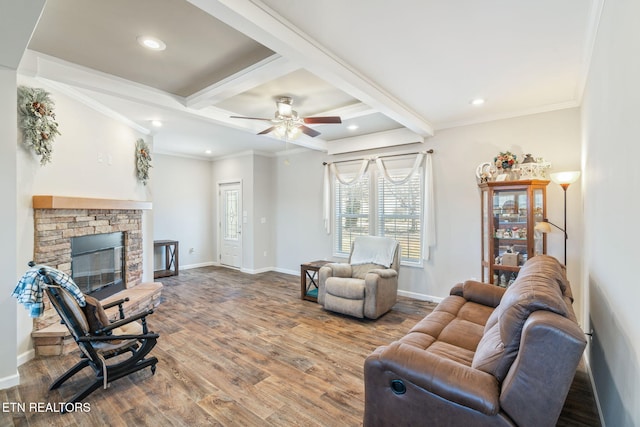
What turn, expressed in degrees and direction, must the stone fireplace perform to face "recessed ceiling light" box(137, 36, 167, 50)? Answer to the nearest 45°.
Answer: approximately 45° to its right

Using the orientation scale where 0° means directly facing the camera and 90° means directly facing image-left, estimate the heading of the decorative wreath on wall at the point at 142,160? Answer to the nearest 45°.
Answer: approximately 315°

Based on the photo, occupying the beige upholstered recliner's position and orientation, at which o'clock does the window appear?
The window is roughly at 5 o'clock from the beige upholstered recliner.

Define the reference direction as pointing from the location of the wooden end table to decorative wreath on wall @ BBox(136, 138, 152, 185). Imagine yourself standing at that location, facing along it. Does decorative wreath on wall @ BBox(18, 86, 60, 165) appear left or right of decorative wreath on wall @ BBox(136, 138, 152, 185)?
left

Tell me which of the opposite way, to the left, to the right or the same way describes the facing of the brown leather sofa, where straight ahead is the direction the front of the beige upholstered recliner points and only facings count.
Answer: to the right

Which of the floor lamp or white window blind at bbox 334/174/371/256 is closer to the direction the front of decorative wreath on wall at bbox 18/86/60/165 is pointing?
the floor lamp

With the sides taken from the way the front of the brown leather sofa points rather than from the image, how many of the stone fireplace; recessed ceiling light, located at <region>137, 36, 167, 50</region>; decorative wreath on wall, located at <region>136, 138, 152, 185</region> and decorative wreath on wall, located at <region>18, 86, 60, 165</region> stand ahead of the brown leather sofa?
4

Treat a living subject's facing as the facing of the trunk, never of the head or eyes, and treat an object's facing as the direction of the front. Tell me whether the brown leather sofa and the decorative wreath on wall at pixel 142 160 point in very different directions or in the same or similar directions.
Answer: very different directions

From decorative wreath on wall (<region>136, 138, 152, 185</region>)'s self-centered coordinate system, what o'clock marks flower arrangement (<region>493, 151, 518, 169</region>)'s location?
The flower arrangement is roughly at 12 o'clock from the decorative wreath on wall.

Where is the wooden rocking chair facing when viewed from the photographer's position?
facing away from the viewer and to the right of the viewer

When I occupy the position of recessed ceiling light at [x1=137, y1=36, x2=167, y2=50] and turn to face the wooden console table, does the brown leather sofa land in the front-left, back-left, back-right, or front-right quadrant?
back-right

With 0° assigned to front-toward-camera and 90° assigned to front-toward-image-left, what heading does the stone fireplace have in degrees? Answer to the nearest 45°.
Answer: approximately 315°

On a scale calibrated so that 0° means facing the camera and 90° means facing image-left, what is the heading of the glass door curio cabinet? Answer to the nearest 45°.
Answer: approximately 0°

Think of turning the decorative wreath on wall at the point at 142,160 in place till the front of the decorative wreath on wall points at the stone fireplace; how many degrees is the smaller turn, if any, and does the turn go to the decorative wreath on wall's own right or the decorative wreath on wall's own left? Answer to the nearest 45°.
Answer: approximately 90° to the decorative wreath on wall's own right

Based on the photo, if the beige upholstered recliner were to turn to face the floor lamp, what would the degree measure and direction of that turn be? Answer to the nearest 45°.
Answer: approximately 135° to its left
